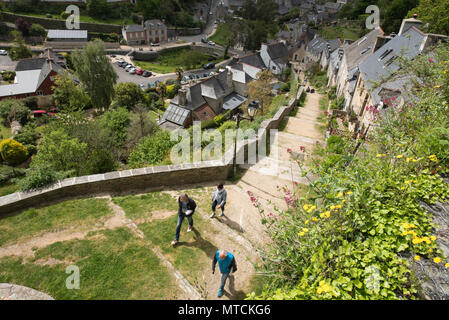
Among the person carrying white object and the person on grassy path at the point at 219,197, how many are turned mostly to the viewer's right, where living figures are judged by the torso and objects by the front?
0

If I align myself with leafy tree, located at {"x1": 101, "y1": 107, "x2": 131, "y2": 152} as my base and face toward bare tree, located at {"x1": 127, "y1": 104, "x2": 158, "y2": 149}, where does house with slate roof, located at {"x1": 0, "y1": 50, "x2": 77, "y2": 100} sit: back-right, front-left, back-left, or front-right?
back-left

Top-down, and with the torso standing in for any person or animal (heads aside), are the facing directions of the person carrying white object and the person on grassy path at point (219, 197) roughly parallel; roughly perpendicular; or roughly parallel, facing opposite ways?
roughly parallel

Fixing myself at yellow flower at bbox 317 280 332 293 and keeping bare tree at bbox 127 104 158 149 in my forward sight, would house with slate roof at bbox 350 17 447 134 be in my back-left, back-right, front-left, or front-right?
front-right

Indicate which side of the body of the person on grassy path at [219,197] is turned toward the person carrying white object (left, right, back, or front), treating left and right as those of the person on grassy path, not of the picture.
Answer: front

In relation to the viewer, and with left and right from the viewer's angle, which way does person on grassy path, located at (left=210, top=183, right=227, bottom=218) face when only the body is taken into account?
facing the viewer and to the left of the viewer
